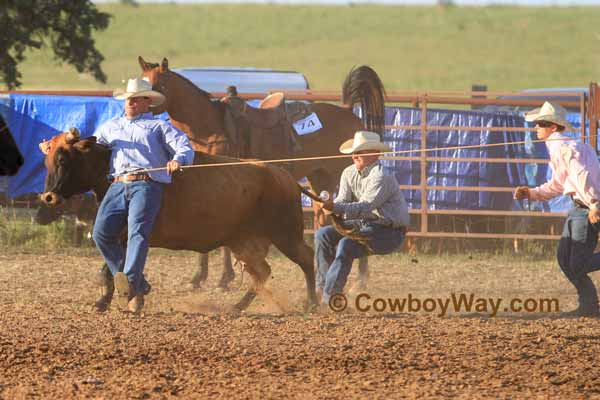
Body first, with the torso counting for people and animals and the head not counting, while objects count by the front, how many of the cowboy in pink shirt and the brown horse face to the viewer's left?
2

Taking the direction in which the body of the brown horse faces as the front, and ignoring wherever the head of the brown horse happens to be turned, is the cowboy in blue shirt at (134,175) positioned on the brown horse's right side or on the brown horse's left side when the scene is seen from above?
on the brown horse's left side

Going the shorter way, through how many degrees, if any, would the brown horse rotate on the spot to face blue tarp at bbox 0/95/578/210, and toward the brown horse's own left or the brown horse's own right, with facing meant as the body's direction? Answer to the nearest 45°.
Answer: approximately 135° to the brown horse's own right

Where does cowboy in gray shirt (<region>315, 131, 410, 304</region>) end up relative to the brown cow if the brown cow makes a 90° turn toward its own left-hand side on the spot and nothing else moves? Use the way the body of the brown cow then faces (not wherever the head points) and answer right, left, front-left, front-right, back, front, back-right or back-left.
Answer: left

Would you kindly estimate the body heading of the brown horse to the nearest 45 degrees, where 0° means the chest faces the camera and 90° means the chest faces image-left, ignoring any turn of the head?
approximately 90°

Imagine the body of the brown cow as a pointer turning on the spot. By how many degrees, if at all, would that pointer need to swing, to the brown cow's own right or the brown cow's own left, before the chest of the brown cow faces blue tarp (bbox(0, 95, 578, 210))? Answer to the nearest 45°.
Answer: approximately 135° to the brown cow's own right

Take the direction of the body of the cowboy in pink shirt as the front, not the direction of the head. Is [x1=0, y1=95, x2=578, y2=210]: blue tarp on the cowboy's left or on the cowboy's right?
on the cowboy's right

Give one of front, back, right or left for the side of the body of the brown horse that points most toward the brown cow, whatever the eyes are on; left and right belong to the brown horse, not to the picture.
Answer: left

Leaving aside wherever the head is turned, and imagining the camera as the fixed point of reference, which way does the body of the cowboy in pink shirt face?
to the viewer's left

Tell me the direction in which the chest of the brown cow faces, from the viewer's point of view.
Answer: to the viewer's left
